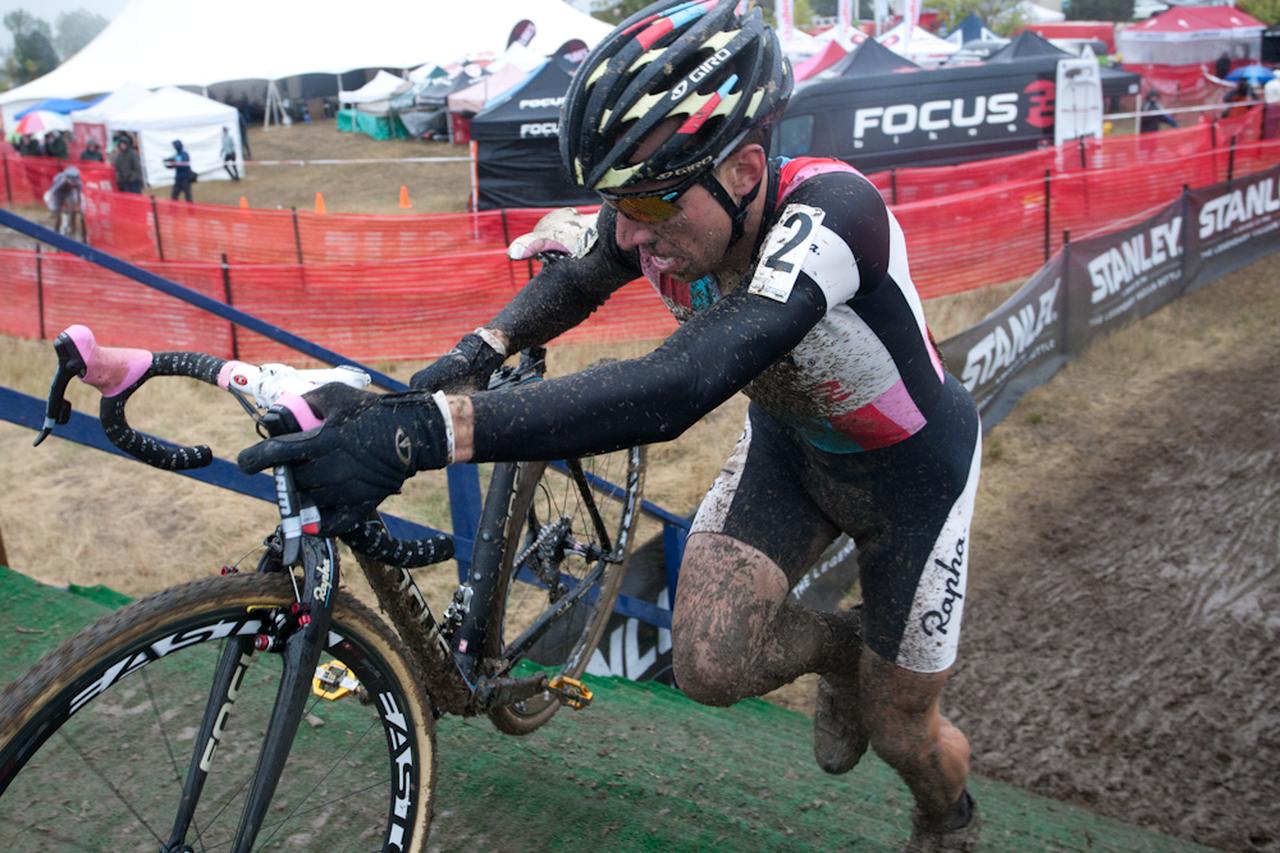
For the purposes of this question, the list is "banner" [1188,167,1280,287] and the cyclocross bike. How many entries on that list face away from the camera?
0

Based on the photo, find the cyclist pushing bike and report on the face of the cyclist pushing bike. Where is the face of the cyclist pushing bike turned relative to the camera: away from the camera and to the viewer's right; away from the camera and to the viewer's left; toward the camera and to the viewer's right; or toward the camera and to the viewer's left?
toward the camera and to the viewer's left

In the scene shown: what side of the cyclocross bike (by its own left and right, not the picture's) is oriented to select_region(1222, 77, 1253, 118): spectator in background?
back

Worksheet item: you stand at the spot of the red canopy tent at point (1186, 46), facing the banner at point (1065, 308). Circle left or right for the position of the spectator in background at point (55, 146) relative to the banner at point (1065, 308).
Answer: right

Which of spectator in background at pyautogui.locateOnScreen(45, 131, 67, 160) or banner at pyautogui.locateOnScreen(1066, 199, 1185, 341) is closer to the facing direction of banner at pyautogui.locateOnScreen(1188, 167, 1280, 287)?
the banner

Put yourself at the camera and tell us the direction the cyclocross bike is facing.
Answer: facing the viewer and to the left of the viewer

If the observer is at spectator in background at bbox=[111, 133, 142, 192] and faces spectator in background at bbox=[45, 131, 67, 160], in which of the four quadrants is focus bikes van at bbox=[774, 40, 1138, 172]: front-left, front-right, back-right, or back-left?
back-right

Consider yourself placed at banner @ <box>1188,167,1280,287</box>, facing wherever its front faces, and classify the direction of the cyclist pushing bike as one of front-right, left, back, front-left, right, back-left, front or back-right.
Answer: front-right
